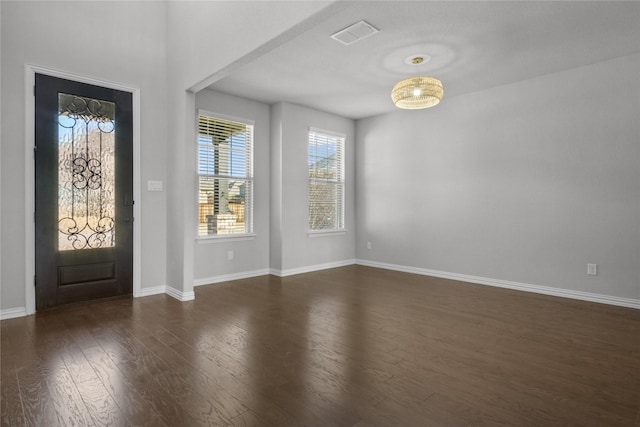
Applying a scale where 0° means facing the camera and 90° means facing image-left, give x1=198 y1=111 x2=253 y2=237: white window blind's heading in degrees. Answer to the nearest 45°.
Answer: approximately 315°

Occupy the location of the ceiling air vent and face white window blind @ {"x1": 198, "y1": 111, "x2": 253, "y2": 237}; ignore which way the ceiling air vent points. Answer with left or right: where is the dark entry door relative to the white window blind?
left

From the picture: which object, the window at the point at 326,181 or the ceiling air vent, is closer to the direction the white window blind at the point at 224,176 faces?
the ceiling air vent

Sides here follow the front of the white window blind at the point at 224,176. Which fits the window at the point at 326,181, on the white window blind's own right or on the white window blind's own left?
on the white window blind's own left

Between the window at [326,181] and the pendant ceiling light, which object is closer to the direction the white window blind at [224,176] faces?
the pendant ceiling light

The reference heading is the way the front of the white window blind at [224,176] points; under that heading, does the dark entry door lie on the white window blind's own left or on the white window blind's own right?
on the white window blind's own right

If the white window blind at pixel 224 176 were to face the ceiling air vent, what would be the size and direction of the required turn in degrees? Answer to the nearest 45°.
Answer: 0° — it already faces it

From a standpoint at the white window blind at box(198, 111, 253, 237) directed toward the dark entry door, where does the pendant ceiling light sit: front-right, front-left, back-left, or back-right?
back-left

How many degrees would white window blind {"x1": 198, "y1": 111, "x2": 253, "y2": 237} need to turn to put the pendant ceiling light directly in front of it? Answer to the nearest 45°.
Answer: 0° — it already faces it
